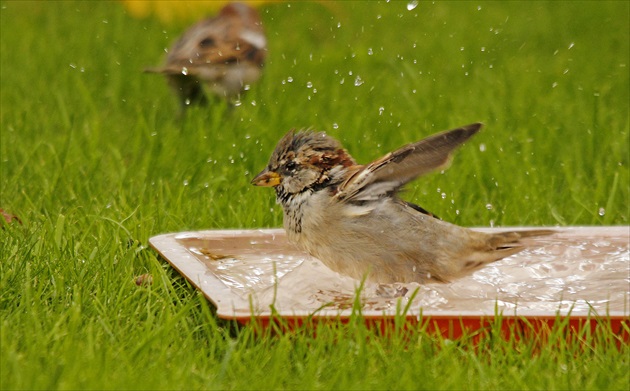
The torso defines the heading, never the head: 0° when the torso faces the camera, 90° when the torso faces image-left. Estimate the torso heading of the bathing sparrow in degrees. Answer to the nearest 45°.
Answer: approximately 90°

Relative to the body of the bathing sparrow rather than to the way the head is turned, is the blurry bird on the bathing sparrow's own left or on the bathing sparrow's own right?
on the bathing sparrow's own right
